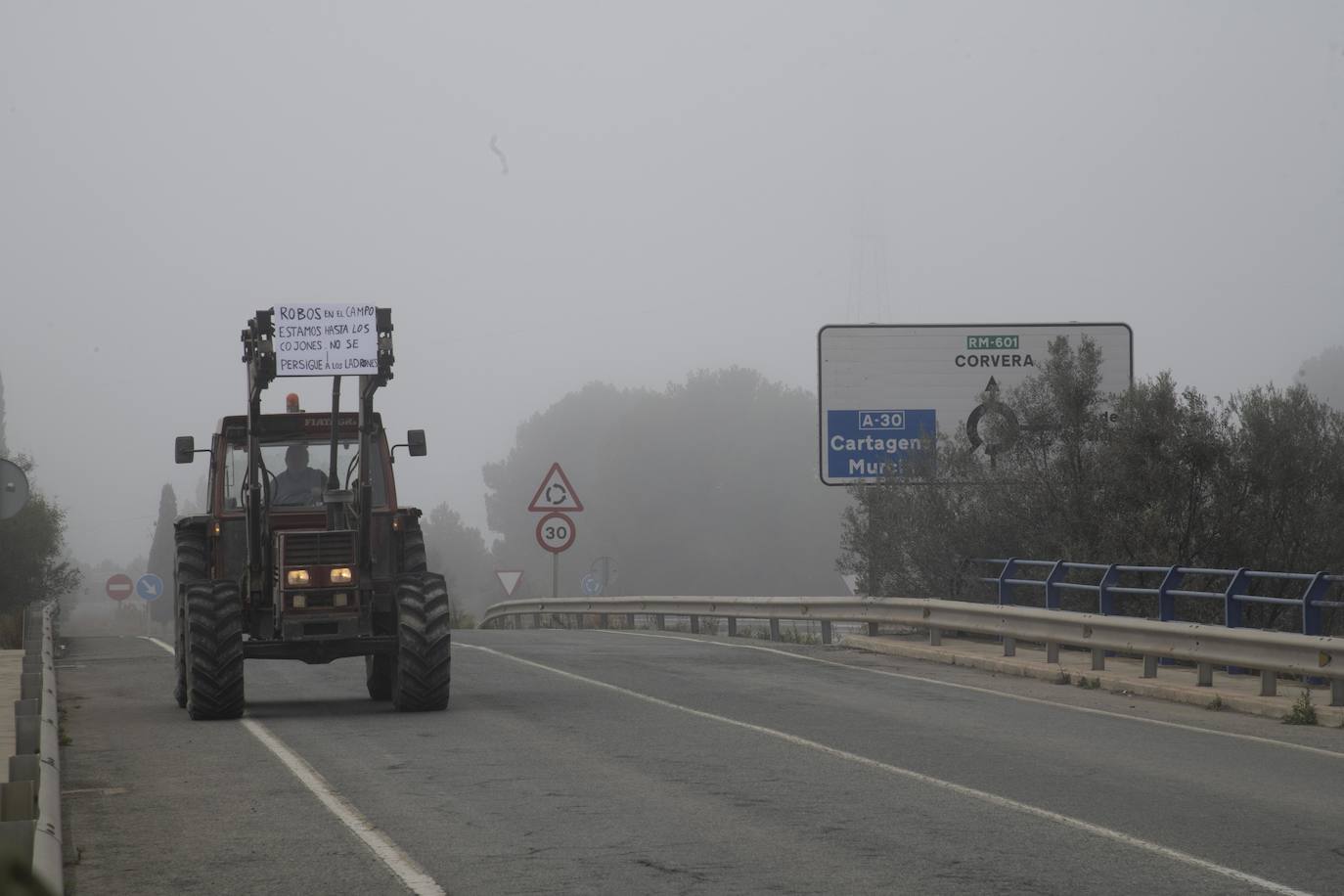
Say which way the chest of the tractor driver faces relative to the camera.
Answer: toward the camera

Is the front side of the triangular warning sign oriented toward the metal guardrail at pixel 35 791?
yes

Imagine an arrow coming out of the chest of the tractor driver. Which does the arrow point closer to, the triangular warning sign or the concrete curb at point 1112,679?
the concrete curb

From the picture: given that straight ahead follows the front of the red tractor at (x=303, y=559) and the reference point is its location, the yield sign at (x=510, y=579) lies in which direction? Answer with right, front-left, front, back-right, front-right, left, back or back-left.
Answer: back

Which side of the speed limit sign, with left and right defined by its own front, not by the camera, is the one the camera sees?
front

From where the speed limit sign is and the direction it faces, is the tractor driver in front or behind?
in front

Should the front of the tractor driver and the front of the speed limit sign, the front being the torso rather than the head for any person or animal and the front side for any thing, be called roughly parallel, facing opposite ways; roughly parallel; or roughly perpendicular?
roughly parallel

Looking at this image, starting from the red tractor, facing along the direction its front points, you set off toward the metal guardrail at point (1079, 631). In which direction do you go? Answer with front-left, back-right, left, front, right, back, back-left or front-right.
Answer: left

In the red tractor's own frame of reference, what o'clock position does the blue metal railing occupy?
The blue metal railing is roughly at 9 o'clock from the red tractor.

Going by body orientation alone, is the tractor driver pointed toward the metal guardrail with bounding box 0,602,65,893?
yes

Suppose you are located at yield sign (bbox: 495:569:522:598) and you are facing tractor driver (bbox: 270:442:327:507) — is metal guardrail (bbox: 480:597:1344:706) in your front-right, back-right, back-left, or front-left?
front-left

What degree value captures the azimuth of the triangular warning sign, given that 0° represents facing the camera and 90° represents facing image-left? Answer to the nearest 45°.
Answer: approximately 0°

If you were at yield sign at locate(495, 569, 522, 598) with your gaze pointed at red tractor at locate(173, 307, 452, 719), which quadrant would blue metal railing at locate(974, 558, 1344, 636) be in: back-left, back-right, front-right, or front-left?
front-left

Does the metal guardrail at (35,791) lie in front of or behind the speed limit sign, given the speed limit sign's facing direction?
in front

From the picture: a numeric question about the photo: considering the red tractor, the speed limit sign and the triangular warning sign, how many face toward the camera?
3

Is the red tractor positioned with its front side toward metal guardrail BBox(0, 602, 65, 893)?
yes
